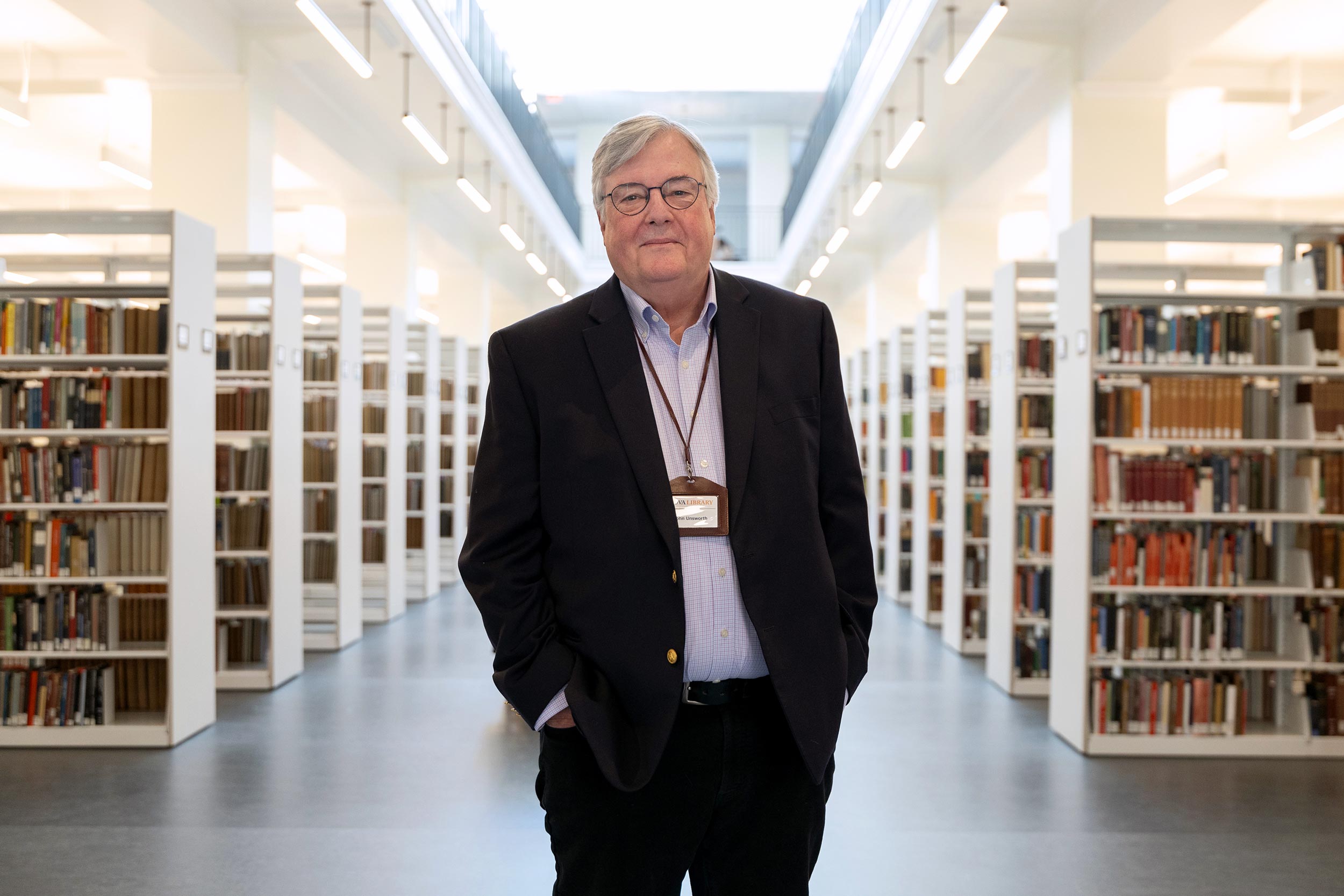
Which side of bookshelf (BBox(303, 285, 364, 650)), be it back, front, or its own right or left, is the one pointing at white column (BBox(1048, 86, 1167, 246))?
left

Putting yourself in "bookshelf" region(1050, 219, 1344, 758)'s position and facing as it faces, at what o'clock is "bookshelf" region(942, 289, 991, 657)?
"bookshelf" region(942, 289, 991, 657) is roughly at 5 o'clock from "bookshelf" region(1050, 219, 1344, 758).

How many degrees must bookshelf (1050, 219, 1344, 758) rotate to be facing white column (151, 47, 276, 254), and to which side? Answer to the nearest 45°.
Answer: approximately 90° to its right

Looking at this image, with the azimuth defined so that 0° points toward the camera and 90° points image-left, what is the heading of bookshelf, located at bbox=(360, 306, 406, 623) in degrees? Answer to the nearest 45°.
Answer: approximately 0°

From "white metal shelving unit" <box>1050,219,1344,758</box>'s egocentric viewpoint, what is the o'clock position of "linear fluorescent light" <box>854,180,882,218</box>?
The linear fluorescent light is roughly at 5 o'clock from the white metal shelving unit.

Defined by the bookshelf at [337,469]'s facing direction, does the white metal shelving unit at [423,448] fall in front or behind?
behind

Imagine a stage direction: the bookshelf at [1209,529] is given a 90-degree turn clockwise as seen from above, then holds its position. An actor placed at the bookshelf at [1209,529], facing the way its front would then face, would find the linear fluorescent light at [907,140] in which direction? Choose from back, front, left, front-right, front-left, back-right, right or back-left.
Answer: front-right

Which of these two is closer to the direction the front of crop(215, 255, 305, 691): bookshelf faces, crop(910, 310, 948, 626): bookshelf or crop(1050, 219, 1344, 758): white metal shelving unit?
the white metal shelving unit
